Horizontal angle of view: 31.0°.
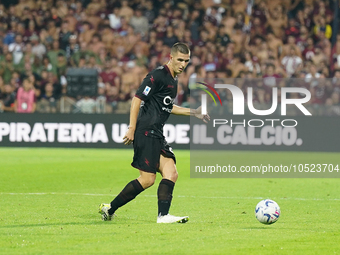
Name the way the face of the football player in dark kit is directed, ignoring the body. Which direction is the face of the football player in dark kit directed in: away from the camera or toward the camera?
toward the camera

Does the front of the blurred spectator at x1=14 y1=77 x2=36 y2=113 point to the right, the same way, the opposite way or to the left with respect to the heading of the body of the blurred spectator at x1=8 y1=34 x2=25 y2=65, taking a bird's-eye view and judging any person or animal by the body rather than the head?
the same way

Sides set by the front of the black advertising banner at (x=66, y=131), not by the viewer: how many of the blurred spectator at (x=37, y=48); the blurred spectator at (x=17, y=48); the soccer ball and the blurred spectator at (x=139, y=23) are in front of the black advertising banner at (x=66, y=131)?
1

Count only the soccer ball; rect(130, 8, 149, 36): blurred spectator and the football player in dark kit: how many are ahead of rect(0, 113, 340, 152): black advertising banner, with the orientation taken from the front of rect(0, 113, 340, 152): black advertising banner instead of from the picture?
2

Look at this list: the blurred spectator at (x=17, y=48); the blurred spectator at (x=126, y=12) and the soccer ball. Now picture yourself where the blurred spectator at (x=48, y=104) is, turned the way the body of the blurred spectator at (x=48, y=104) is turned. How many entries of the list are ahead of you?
1

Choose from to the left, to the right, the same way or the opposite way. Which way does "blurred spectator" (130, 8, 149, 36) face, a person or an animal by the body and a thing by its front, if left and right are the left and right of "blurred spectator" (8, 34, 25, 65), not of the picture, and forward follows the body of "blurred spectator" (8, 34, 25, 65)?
the same way

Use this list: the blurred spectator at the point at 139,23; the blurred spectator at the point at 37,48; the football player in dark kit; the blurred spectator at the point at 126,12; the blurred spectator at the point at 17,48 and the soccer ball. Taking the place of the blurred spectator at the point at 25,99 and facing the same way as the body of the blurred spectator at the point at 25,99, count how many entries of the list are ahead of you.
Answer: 2

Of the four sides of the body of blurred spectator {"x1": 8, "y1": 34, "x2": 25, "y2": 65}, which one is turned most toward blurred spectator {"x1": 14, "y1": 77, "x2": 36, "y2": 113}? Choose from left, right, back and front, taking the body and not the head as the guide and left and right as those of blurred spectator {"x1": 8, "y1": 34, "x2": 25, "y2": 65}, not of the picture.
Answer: front

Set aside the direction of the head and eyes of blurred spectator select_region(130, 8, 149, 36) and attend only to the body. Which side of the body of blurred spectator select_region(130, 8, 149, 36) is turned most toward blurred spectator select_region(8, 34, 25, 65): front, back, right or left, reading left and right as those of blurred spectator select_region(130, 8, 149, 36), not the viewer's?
right

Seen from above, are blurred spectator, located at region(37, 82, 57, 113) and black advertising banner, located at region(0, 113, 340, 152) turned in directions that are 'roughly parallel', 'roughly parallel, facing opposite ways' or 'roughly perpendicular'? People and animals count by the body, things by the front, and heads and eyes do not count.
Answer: roughly parallel

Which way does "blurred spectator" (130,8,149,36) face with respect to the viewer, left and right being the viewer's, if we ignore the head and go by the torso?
facing the viewer

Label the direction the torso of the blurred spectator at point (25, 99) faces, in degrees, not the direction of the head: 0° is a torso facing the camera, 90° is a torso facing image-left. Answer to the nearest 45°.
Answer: approximately 0°

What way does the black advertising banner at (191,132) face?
toward the camera

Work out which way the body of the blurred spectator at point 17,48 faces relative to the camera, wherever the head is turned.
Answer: toward the camera

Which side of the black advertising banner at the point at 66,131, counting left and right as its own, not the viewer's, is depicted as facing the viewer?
front

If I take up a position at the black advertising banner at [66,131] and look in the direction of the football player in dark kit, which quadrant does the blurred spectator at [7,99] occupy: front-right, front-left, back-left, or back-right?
back-right

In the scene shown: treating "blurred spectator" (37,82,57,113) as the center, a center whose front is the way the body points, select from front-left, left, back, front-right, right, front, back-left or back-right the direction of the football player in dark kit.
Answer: front

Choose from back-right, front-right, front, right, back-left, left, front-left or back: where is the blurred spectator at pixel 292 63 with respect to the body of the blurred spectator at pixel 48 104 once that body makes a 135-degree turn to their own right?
back-right
